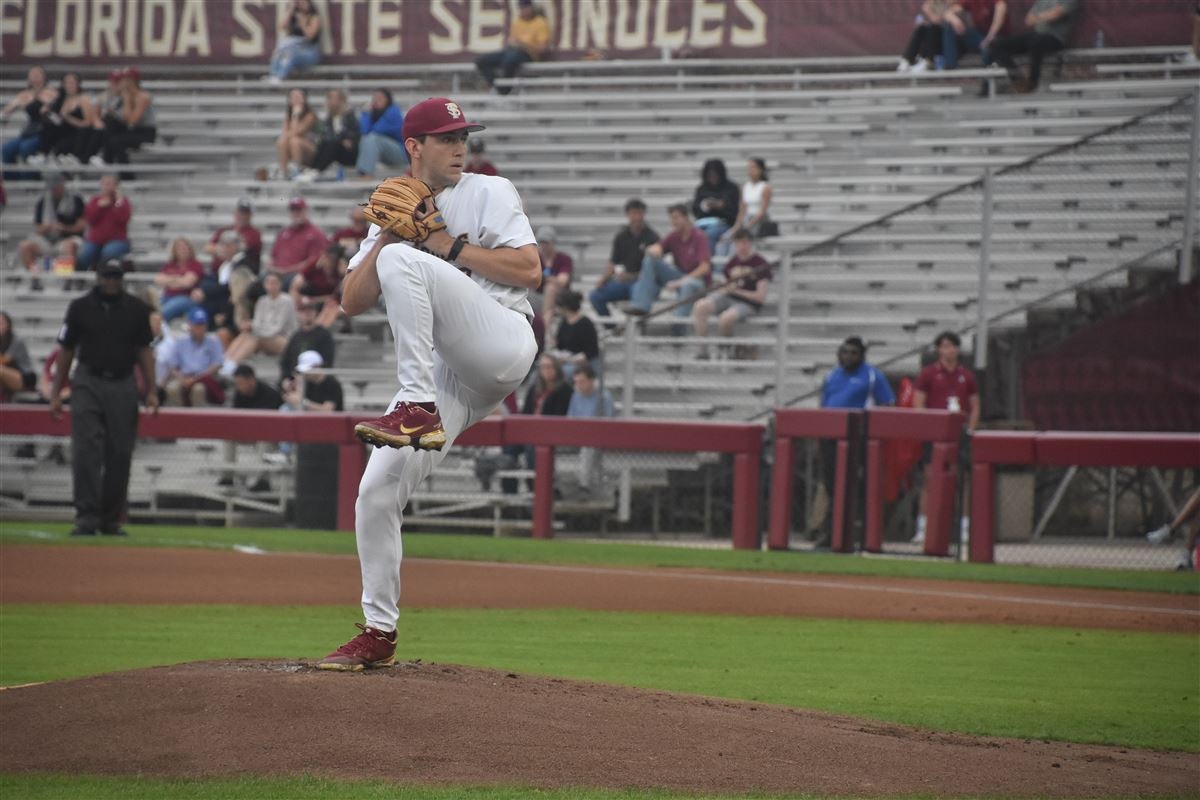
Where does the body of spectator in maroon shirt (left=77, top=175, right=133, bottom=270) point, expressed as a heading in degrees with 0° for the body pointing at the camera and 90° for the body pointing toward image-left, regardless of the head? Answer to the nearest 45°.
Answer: approximately 45°

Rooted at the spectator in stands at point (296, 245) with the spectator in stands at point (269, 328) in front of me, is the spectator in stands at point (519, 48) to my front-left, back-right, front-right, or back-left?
back-left

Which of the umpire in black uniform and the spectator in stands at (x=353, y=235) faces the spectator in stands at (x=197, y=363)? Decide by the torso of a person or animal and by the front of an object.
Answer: the spectator in stands at (x=353, y=235)

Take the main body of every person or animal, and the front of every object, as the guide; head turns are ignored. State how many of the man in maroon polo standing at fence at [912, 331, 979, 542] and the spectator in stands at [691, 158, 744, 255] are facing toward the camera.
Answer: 2

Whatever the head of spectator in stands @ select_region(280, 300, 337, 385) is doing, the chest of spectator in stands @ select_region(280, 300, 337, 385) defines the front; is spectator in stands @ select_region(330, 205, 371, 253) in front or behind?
behind

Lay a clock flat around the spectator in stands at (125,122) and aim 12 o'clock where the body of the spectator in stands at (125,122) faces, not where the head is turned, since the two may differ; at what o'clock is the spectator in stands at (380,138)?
the spectator in stands at (380,138) is roughly at 9 o'clock from the spectator in stands at (125,122).

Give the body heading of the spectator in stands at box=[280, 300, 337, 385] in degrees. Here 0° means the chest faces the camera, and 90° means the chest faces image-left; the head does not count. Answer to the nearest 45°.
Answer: approximately 0°

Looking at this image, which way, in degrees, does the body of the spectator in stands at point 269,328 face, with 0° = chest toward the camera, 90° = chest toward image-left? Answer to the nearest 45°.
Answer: approximately 45°
